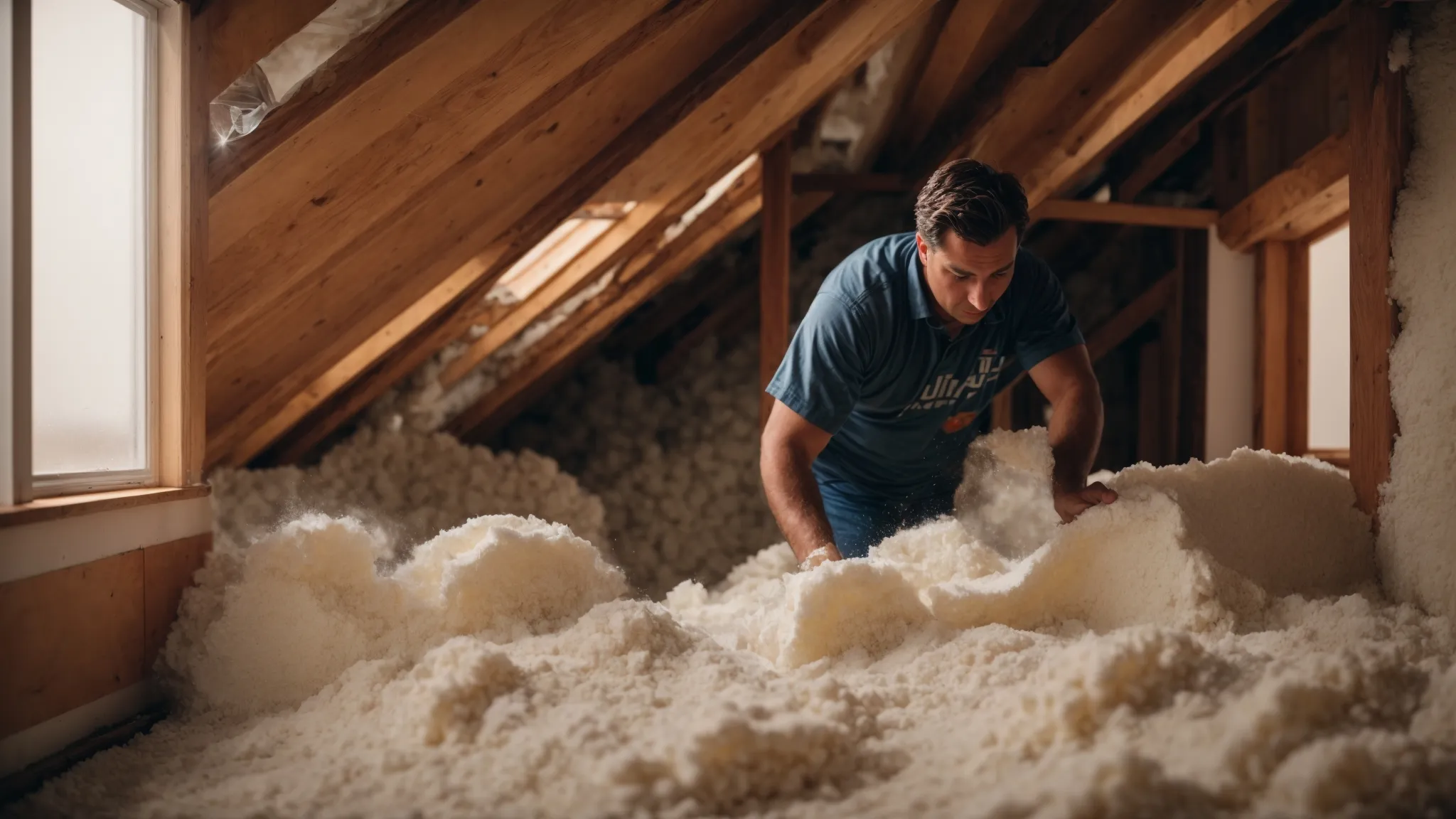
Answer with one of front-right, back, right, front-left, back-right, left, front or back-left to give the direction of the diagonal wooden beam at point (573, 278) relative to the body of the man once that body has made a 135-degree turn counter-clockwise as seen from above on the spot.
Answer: front-left

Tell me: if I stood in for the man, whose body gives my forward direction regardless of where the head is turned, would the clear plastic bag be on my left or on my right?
on my right

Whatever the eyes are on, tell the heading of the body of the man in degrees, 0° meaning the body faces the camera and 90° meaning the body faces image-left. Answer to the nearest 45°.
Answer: approximately 315°

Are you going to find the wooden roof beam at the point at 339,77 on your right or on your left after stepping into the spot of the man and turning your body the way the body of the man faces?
on your right

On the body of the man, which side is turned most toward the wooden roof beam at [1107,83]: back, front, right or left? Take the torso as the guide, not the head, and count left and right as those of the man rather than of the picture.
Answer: left

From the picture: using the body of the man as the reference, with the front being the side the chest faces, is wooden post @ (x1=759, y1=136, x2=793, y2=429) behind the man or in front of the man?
behind

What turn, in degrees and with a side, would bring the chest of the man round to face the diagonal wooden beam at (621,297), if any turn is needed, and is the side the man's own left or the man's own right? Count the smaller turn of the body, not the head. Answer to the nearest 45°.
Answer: approximately 180°
